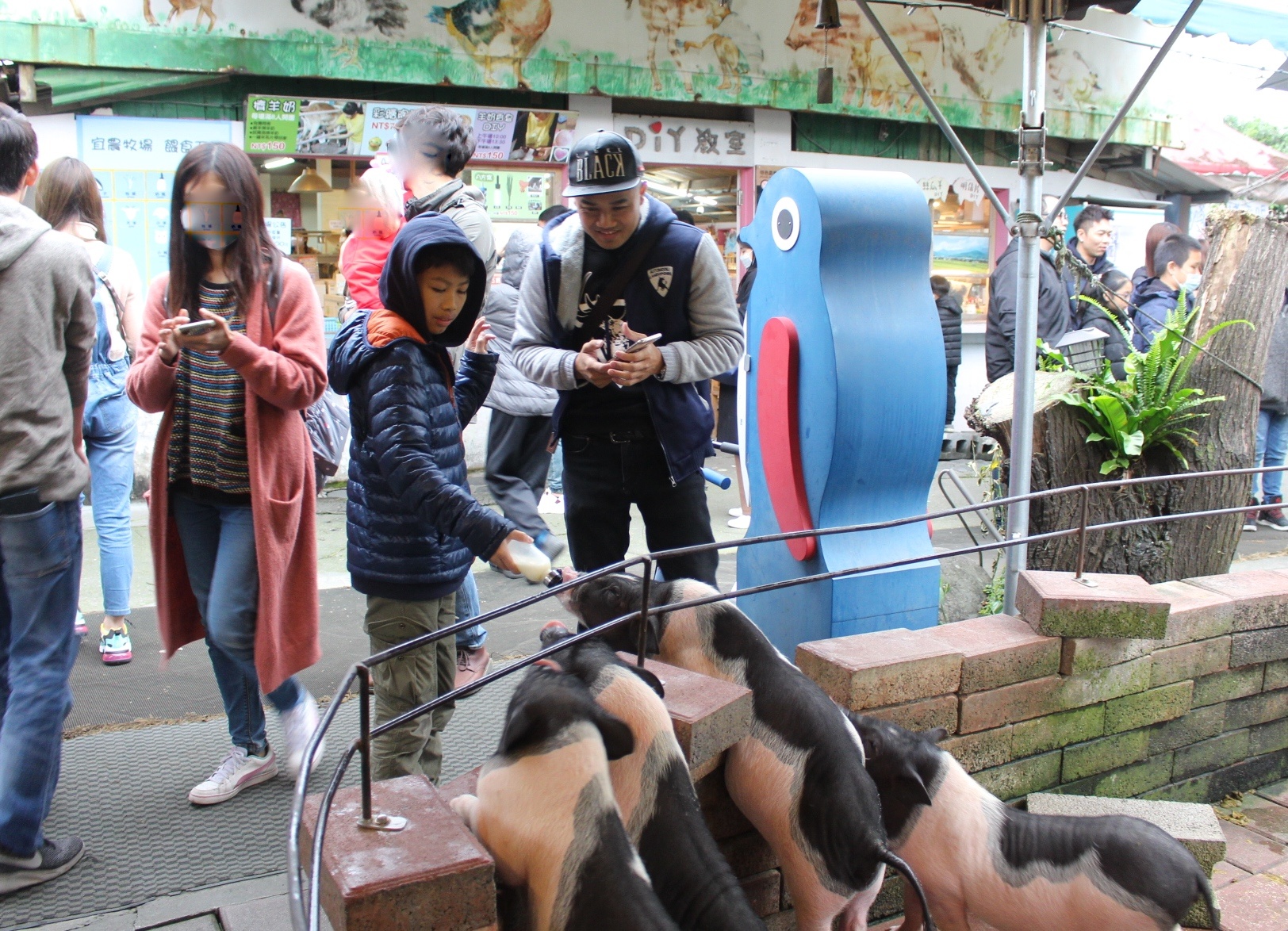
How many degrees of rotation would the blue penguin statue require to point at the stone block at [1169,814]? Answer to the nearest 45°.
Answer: approximately 180°

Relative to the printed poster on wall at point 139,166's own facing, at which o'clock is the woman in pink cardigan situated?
The woman in pink cardigan is roughly at 12 o'clock from the printed poster on wall.

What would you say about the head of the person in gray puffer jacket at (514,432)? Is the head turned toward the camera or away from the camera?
away from the camera

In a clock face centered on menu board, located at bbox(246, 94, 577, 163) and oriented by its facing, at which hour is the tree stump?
The tree stump is roughly at 11 o'clock from the menu board.

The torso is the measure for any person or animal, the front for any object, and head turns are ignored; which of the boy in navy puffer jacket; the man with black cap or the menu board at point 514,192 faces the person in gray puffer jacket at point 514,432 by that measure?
the menu board

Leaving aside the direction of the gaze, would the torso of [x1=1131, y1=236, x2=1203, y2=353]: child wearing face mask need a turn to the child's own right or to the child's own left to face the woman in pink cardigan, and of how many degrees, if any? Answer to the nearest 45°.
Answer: approximately 90° to the child's own right

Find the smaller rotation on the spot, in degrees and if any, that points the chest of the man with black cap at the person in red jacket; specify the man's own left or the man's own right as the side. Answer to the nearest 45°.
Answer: approximately 135° to the man's own right

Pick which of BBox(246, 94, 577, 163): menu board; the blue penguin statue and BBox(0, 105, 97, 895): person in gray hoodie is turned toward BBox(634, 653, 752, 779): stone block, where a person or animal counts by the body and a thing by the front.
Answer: the menu board

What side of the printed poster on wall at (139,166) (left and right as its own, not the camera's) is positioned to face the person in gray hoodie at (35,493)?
front
